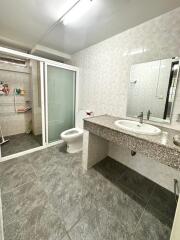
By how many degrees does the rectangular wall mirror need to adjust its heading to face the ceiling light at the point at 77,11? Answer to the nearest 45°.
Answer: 0° — it already faces it

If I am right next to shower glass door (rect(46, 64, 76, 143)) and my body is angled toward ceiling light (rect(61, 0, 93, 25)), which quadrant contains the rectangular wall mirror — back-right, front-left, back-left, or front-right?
front-left

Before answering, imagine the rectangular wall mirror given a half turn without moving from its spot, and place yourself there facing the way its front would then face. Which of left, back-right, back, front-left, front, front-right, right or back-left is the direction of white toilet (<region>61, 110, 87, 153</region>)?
back-left

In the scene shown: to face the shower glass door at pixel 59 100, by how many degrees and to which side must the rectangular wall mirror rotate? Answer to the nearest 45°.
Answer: approximately 45° to its right
